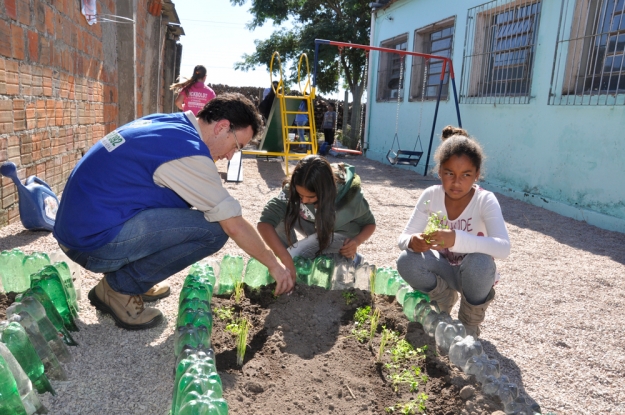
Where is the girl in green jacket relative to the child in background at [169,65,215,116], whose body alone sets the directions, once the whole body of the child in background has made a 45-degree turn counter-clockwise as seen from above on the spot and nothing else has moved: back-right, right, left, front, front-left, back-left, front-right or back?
back-left

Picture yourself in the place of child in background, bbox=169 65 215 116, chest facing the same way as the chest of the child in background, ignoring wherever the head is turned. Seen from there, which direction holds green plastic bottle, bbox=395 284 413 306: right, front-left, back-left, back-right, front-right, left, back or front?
back

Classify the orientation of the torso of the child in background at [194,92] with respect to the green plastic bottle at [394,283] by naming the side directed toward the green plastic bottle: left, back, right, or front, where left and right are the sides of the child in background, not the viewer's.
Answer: back

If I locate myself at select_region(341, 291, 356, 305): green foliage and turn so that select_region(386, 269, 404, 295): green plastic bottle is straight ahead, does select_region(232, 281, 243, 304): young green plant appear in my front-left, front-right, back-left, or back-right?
back-left

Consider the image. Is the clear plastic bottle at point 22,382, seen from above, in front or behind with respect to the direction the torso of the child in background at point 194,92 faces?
behind

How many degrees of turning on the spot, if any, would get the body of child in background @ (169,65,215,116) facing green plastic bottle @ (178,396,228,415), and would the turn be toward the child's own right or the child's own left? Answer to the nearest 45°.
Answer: approximately 180°

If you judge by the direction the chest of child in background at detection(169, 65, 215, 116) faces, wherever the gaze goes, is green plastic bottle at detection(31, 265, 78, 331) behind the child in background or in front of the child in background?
behind

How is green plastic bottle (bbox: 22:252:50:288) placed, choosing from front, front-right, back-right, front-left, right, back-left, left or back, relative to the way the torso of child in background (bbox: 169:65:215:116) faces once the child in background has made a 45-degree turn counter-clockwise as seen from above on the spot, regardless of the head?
back-left

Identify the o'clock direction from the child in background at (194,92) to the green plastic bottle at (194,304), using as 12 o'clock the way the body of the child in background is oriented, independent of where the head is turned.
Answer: The green plastic bottle is roughly at 6 o'clock from the child in background.

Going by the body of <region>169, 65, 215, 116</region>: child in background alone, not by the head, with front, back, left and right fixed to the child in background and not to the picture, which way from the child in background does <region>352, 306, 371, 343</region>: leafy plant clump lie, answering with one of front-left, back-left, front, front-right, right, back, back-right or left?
back

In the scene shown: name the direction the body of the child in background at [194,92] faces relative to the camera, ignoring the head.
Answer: away from the camera

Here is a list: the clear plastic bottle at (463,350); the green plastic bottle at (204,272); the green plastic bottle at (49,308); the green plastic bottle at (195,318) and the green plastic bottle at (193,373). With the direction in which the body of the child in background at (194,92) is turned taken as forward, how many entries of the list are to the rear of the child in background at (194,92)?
5

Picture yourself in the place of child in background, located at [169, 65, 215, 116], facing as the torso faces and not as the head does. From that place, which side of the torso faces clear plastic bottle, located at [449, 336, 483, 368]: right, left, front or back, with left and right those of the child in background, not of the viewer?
back

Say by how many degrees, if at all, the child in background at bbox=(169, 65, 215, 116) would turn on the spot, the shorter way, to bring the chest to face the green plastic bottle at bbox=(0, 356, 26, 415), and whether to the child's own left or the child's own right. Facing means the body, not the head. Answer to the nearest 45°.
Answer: approximately 180°

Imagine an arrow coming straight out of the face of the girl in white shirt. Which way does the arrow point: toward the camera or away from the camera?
toward the camera

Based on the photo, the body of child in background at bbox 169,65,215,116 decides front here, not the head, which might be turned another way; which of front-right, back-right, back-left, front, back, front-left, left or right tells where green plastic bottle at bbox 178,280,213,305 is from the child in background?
back
